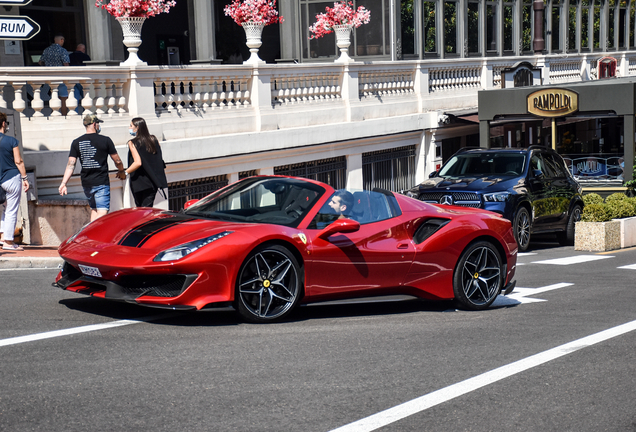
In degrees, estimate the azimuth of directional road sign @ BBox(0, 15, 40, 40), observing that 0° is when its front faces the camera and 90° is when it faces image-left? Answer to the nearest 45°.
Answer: approximately 0°

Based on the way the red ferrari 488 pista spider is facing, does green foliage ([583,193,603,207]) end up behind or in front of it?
behind

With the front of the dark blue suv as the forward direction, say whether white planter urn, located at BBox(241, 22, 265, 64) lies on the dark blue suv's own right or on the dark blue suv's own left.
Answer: on the dark blue suv's own right

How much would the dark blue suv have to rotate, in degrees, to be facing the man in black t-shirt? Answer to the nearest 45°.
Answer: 0° — it already faces them

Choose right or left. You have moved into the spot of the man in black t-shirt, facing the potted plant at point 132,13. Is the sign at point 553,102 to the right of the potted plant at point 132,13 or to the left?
right

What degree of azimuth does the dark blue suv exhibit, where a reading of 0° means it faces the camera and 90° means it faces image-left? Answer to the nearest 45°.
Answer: approximately 45°

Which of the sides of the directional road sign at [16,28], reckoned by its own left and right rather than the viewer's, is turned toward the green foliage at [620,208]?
left

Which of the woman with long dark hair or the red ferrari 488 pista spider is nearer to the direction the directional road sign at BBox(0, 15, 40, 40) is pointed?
the red ferrari 488 pista spider
